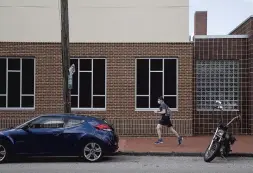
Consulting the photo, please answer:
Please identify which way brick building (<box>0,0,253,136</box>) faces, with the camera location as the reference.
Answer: facing the viewer

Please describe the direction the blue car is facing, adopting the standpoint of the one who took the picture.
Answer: facing to the left of the viewer

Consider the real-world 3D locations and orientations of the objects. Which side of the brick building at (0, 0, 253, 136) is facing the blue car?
front

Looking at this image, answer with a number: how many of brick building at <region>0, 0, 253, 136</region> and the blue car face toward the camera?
1

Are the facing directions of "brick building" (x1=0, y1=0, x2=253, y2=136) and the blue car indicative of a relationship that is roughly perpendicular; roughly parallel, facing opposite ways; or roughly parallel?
roughly perpendicular

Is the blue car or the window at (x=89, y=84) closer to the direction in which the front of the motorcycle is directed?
the blue car

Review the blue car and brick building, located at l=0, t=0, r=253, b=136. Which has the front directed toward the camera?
the brick building

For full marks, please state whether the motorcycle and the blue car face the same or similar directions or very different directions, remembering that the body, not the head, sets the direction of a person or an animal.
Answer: same or similar directions

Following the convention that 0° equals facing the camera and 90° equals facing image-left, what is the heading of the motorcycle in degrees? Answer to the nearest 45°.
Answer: approximately 45°

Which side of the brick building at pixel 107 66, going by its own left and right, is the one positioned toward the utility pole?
front

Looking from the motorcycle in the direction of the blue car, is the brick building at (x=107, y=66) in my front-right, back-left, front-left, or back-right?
front-right
